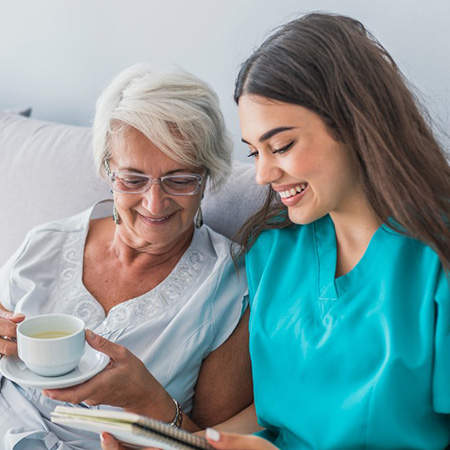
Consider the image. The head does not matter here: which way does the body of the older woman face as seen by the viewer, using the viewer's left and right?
facing the viewer and to the left of the viewer

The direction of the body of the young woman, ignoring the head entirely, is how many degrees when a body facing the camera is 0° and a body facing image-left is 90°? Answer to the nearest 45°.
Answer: approximately 45°

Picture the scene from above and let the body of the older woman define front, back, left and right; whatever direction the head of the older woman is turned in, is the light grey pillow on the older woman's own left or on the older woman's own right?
on the older woman's own right

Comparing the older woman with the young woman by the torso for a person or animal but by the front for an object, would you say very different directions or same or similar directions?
same or similar directions

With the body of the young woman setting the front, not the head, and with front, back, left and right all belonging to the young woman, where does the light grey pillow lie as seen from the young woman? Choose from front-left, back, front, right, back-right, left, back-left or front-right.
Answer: right

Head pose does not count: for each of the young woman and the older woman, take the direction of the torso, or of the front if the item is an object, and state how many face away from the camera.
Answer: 0

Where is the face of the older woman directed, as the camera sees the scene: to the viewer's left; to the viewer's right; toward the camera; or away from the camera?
toward the camera
